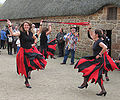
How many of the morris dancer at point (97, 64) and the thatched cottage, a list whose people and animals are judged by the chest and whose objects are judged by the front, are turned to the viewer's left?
1

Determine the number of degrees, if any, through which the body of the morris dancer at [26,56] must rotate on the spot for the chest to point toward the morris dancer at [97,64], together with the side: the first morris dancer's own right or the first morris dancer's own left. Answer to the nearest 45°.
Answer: approximately 45° to the first morris dancer's own left

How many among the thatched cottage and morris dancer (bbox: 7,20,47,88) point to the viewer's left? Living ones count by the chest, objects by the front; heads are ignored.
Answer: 0

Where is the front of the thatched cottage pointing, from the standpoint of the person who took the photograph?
facing the viewer

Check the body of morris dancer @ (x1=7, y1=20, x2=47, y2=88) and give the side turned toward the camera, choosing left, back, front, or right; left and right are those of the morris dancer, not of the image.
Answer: front

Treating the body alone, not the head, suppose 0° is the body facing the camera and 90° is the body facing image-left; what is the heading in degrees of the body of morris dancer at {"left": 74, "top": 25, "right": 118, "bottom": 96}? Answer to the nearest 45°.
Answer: approximately 90°

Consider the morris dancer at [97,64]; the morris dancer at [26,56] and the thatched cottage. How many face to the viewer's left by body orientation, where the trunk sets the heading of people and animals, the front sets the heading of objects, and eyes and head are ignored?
1

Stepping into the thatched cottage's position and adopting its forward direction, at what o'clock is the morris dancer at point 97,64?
The morris dancer is roughly at 12 o'clock from the thatched cottage.

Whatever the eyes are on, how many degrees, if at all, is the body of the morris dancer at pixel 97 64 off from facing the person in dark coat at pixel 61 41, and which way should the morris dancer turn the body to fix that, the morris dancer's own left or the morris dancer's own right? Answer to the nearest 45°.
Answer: approximately 90° to the morris dancer's own right

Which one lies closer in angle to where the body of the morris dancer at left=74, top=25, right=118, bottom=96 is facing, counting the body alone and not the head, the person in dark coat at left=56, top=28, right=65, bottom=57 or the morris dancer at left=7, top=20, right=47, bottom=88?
the morris dancer
